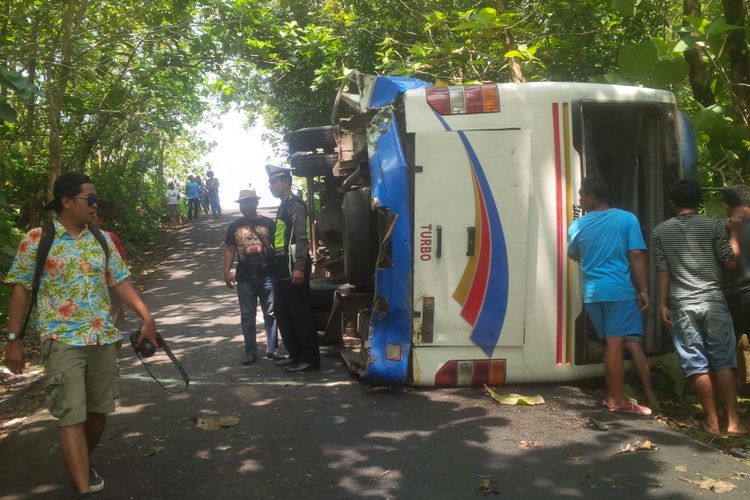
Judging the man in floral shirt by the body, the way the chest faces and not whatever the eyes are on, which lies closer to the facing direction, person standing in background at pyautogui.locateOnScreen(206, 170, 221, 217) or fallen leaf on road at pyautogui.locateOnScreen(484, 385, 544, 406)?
the fallen leaf on road

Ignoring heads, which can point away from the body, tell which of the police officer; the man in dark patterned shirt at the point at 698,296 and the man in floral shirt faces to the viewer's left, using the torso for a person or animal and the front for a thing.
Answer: the police officer

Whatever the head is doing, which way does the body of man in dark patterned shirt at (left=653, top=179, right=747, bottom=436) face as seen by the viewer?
away from the camera

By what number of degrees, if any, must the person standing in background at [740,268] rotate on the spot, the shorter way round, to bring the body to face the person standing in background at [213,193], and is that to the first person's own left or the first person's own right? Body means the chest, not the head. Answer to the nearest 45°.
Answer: approximately 45° to the first person's own right

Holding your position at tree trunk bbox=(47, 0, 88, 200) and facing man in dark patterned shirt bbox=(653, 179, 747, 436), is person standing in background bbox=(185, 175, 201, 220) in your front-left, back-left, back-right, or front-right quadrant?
back-left

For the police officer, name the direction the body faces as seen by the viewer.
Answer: to the viewer's left

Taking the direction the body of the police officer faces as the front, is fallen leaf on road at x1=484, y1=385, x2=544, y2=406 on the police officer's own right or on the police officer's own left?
on the police officer's own left

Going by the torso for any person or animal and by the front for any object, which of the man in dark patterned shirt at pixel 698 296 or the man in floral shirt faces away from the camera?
the man in dark patterned shirt

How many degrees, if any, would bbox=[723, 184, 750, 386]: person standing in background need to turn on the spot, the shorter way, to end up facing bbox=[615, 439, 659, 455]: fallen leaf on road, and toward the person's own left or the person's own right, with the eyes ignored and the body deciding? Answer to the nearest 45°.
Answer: approximately 45° to the person's own left

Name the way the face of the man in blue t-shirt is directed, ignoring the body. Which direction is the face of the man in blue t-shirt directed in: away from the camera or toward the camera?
away from the camera

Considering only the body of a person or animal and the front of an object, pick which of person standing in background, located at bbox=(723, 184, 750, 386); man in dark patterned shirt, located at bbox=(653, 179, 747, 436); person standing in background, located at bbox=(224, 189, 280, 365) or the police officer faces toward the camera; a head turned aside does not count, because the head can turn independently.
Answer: person standing in background, located at bbox=(224, 189, 280, 365)

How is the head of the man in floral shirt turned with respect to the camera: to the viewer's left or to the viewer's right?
to the viewer's right

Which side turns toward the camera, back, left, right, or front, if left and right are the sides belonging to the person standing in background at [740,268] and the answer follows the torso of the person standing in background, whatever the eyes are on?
left
